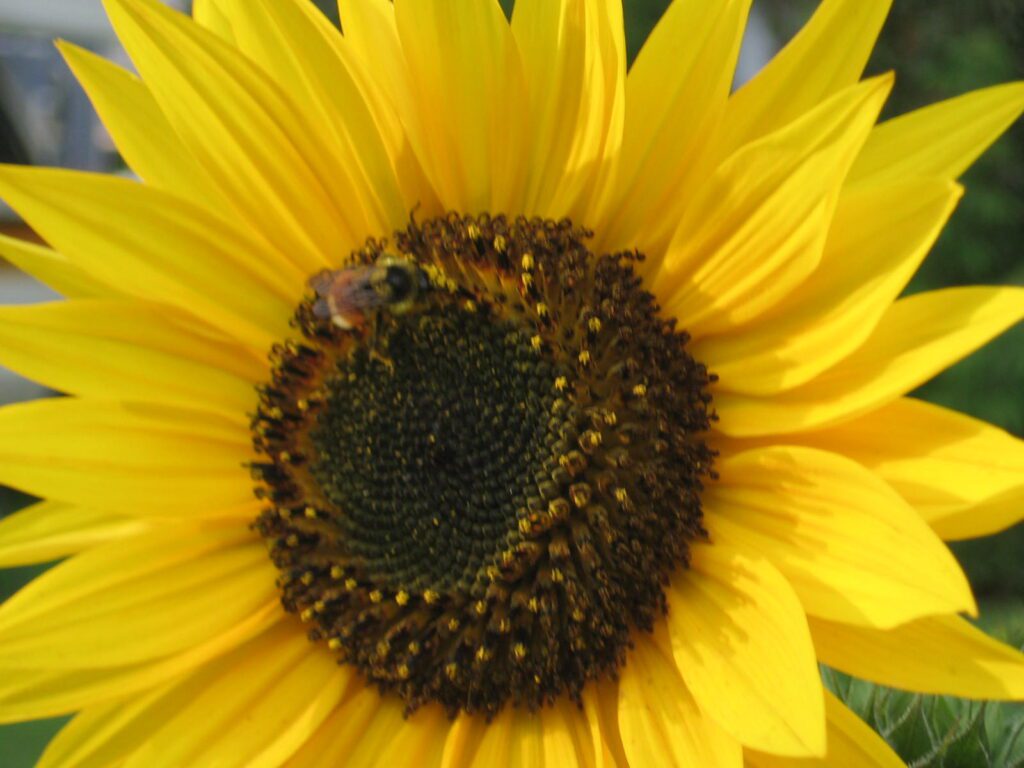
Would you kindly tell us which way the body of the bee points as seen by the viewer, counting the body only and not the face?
to the viewer's right

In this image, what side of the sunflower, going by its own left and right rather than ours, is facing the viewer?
front
